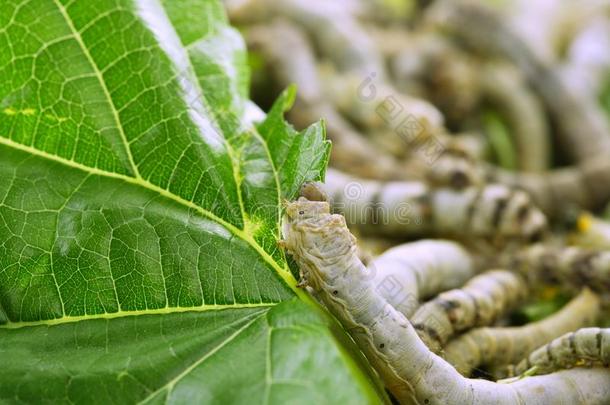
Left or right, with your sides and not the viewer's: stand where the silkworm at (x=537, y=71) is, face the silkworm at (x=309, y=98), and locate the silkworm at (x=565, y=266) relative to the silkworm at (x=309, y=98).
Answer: left

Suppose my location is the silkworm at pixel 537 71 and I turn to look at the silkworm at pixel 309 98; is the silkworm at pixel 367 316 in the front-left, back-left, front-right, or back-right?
front-left

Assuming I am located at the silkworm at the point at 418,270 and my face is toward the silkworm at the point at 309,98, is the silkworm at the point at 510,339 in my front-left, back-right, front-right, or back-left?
back-right
